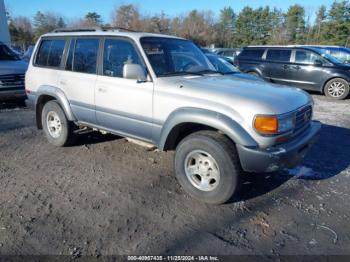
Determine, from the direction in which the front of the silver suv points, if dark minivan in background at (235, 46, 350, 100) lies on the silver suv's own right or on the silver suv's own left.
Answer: on the silver suv's own left
